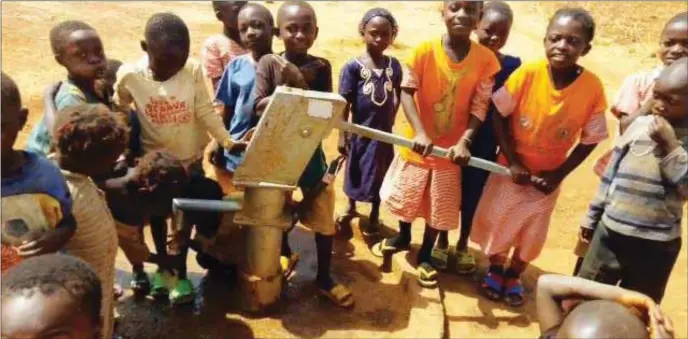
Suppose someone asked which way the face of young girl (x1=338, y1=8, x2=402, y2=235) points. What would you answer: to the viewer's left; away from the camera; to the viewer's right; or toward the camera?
toward the camera

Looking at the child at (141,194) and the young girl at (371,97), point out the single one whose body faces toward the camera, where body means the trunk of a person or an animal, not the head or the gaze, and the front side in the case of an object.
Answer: the young girl

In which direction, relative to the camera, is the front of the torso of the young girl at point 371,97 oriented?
toward the camera

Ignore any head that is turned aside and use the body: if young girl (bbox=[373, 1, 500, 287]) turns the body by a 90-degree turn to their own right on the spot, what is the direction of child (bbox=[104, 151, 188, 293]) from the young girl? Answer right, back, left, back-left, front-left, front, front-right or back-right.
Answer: front-left

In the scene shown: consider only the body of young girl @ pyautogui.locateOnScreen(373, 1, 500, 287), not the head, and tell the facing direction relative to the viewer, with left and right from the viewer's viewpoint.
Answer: facing the viewer

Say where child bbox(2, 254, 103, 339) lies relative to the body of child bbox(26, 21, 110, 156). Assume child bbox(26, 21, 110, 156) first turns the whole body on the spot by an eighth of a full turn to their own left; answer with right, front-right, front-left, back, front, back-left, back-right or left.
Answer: right

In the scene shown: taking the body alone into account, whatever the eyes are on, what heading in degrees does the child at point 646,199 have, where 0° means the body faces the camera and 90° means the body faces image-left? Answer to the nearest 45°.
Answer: approximately 45°

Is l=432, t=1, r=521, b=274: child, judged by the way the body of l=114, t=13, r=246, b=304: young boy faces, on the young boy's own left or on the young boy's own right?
on the young boy's own left

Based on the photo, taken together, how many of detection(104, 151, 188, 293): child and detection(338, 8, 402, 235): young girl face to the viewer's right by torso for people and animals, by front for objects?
1

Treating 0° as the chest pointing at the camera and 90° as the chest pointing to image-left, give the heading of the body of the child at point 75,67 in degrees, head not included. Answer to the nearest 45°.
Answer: approximately 315°

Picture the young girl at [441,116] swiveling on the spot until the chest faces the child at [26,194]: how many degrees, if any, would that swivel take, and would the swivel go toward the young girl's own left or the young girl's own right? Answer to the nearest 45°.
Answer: approximately 45° to the young girl's own right

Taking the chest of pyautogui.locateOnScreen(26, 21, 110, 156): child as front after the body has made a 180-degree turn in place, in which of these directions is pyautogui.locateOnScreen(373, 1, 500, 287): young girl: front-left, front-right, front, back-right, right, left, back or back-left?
back-right

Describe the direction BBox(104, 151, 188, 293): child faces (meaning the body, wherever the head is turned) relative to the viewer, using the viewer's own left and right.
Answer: facing to the right of the viewer

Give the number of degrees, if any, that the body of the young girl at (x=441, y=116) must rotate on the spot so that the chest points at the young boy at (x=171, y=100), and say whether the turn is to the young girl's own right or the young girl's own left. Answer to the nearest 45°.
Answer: approximately 45° to the young girl's own right

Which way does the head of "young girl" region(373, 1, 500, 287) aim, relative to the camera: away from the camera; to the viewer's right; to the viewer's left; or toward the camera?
toward the camera

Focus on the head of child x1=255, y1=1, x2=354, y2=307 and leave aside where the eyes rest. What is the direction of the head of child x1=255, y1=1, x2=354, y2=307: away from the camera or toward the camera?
toward the camera

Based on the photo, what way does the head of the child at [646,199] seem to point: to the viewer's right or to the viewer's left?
to the viewer's left
